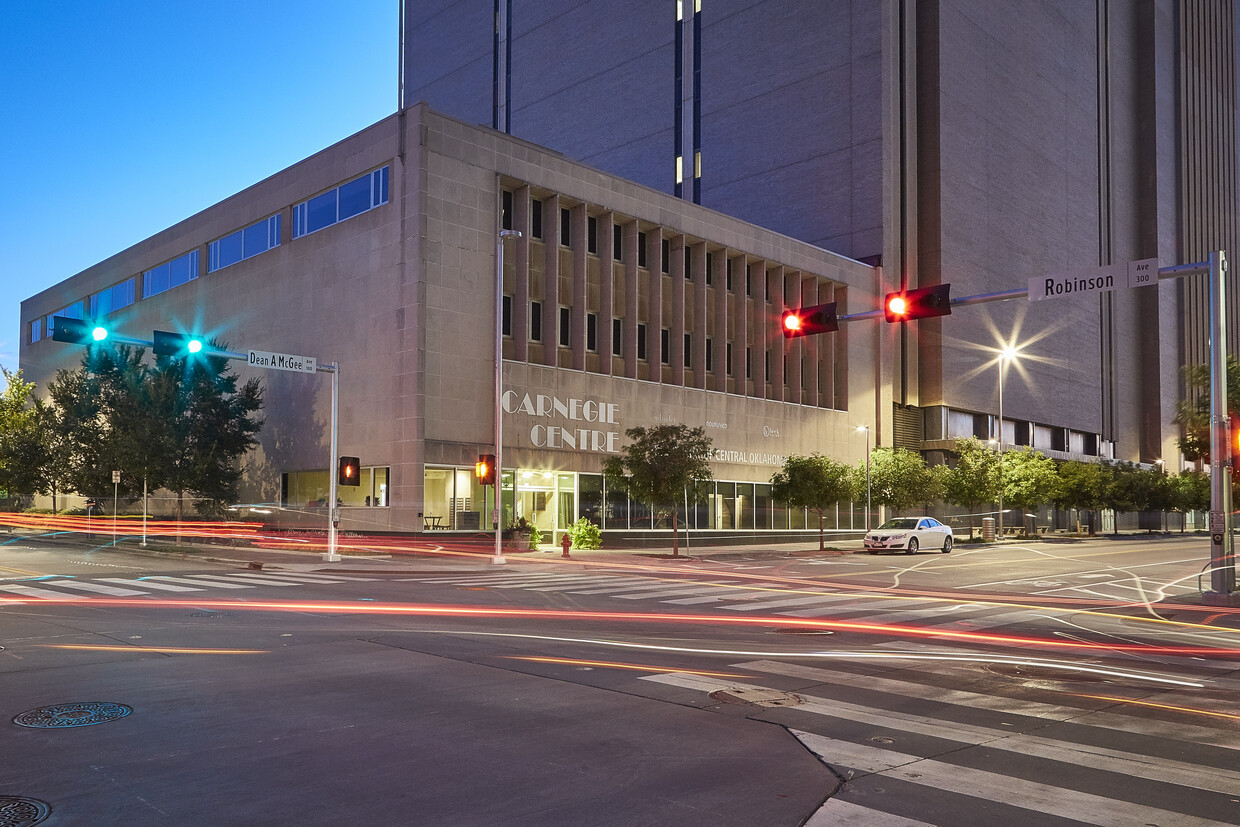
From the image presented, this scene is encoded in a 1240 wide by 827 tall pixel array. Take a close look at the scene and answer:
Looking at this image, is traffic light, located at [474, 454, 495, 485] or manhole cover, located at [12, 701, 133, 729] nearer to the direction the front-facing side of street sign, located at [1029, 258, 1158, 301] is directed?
the manhole cover

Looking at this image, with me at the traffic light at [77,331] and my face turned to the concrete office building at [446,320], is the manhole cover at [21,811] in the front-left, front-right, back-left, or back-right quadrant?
back-right

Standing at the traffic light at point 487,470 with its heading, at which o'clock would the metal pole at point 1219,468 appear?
The metal pole is roughly at 9 o'clock from the traffic light.

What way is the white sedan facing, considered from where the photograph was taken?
facing the viewer and to the left of the viewer

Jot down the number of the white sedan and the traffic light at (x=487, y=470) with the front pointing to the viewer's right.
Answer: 0

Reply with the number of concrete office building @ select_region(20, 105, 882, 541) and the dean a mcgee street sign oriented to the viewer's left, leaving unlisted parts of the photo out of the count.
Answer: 0

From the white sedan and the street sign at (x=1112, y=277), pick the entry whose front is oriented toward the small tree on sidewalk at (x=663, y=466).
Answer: the white sedan

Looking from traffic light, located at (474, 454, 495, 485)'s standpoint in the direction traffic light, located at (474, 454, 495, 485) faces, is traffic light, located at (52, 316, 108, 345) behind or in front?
in front

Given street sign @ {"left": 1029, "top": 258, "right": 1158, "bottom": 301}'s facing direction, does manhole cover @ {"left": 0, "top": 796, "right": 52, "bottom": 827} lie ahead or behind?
ahead

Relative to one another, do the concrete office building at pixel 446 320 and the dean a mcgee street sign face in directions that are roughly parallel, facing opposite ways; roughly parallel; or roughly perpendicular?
roughly parallel

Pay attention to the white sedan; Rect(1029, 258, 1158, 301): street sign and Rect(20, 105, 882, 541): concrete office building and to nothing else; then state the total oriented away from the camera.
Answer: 0

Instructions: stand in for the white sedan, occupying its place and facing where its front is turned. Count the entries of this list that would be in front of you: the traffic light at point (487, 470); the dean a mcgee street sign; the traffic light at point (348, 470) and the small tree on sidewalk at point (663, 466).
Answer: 4

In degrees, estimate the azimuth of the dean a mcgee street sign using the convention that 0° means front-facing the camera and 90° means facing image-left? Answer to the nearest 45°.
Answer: approximately 315°

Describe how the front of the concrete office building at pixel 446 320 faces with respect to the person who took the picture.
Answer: facing the viewer and to the right of the viewer
